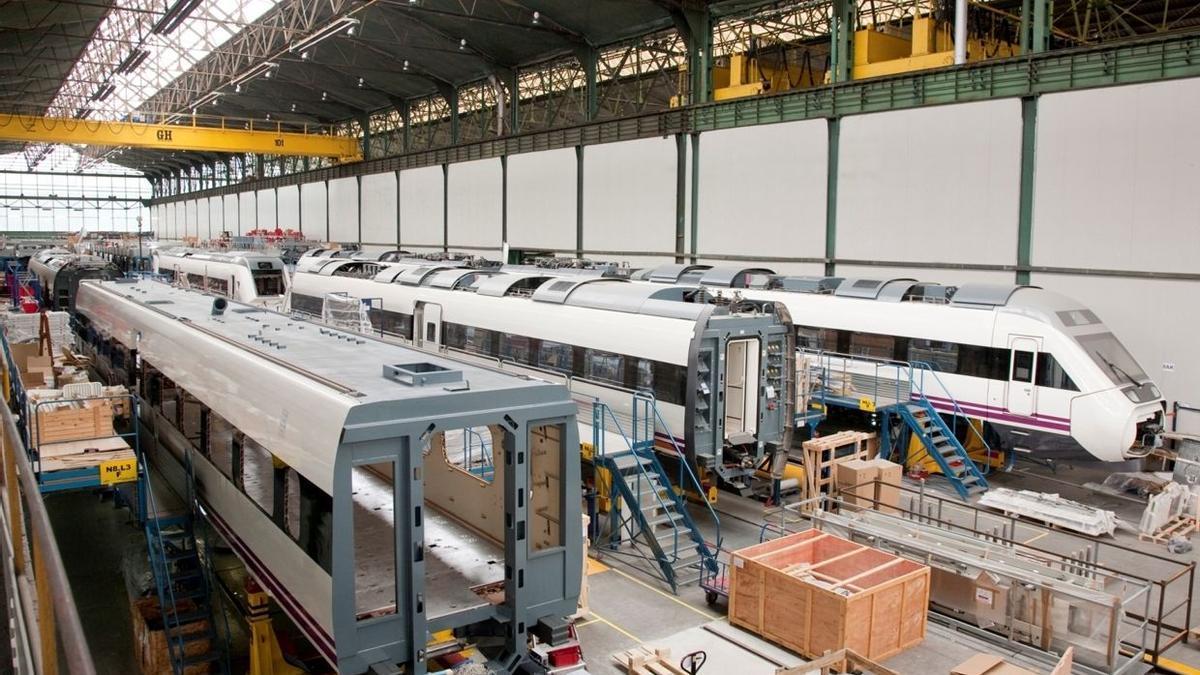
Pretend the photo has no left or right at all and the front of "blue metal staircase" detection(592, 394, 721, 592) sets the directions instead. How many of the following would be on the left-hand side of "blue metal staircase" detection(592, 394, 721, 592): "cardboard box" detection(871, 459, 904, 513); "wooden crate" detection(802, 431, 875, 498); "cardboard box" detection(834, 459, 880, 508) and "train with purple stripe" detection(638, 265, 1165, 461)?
4

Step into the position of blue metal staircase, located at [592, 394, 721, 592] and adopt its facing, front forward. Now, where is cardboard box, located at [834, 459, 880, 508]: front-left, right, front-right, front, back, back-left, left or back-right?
left

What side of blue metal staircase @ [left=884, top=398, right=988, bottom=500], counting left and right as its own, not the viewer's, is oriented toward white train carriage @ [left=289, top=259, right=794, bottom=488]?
back

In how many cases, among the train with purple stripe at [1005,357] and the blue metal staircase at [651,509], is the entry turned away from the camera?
0

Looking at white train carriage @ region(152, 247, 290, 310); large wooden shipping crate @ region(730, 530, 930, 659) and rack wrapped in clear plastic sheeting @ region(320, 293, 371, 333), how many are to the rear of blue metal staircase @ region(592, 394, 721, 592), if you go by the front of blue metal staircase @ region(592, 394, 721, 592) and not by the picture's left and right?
2

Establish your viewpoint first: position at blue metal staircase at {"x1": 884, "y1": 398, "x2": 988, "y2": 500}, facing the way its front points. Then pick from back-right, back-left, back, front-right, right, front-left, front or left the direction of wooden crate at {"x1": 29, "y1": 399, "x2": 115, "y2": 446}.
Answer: right

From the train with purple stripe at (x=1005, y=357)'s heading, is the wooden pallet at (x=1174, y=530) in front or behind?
in front

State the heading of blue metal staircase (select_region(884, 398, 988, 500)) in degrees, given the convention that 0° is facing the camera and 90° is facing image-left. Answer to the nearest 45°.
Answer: approximately 315°

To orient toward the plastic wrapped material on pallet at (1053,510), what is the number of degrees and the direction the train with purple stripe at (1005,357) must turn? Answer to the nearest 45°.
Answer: approximately 45° to its right

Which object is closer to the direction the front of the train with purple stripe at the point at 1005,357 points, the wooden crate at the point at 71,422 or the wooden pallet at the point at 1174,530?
the wooden pallet

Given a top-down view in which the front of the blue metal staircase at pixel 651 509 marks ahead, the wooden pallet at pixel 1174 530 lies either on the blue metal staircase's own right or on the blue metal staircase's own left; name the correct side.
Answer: on the blue metal staircase's own left

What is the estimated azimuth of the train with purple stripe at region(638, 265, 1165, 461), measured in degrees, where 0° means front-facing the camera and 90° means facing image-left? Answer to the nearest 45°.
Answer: approximately 315°

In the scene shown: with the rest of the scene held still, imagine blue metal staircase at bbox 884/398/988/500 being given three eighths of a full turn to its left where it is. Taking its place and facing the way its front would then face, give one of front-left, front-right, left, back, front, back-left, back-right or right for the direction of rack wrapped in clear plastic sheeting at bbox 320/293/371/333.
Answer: left
